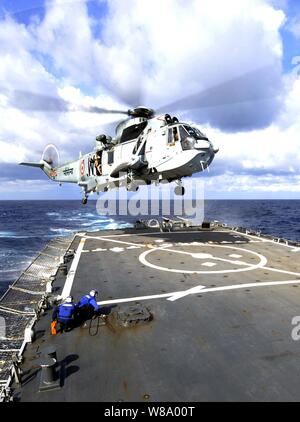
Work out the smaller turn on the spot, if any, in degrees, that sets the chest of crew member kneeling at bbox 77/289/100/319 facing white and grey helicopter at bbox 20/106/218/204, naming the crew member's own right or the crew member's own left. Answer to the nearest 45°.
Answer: approximately 45° to the crew member's own left

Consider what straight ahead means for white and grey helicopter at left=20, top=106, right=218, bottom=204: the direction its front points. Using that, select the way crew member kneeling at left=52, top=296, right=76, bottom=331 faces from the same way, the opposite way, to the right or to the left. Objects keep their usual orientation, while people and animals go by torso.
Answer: to the left

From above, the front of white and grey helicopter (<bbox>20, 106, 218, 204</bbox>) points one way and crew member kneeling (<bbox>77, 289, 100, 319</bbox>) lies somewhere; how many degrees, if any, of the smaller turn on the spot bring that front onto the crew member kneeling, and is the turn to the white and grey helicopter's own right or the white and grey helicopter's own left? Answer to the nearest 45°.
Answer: approximately 45° to the white and grey helicopter's own right

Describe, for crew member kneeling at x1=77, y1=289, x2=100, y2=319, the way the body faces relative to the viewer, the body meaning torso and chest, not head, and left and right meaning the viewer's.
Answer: facing away from the viewer and to the right of the viewer

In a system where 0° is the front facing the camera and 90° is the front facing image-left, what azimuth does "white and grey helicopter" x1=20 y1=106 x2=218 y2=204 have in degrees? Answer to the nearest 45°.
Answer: approximately 315°

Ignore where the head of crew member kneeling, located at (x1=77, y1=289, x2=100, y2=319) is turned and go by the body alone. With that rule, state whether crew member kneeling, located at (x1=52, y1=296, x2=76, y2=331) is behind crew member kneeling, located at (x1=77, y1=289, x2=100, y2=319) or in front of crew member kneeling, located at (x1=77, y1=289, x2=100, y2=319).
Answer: behind

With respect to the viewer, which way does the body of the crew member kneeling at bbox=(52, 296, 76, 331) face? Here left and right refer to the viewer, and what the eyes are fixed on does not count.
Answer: facing away from the viewer and to the right of the viewer

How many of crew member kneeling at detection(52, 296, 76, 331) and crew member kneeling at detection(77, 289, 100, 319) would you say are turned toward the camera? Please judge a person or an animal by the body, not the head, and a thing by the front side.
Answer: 0

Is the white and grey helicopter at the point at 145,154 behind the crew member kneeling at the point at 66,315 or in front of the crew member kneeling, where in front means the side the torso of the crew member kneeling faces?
in front
